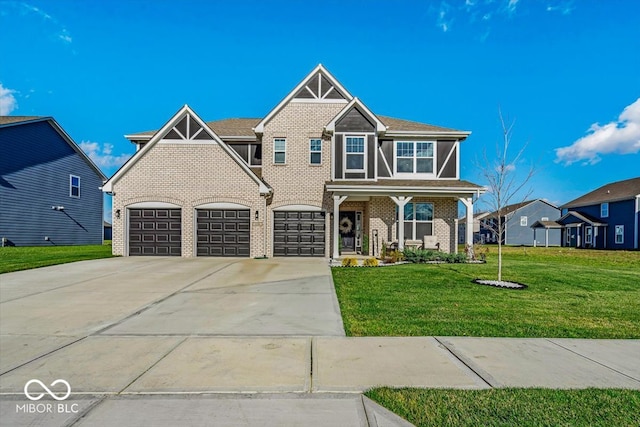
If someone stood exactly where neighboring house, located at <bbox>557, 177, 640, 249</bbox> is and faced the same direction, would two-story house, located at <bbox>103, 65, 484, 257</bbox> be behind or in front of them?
in front

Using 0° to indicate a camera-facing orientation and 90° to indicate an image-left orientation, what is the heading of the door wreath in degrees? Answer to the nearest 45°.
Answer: approximately 0°

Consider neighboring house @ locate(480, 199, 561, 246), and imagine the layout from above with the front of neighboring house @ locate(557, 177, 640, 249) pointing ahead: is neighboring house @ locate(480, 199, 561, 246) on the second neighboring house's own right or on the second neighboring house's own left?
on the second neighboring house's own right

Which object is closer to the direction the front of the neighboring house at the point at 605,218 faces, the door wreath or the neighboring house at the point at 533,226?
the door wreath

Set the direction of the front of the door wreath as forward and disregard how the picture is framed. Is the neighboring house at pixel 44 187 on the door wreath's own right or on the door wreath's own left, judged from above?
on the door wreath's own right
